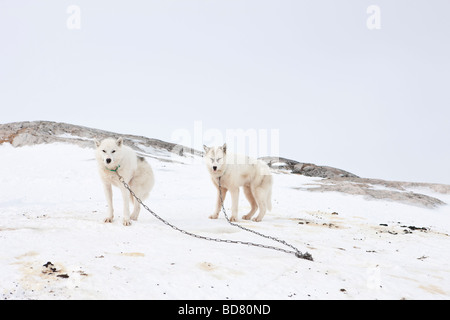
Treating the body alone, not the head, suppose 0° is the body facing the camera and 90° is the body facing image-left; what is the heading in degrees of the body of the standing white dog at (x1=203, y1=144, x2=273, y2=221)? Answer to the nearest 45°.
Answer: approximately 45°

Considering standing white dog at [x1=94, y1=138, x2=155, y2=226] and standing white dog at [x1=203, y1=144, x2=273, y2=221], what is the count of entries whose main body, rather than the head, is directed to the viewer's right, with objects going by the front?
0

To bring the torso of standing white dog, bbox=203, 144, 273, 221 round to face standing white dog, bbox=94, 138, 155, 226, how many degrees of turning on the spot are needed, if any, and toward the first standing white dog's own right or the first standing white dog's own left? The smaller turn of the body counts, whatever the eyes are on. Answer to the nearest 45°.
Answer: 0° — it already faces it

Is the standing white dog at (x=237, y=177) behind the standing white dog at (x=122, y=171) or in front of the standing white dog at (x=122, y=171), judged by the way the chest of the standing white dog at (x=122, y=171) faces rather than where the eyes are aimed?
behind

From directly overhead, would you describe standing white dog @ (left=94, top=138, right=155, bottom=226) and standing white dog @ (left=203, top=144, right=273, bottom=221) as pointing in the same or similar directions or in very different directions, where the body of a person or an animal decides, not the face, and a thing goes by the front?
same or similar directions

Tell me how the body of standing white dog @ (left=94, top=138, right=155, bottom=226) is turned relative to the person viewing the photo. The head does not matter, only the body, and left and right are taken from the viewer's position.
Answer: facing the viewer and to the left of the viewer
